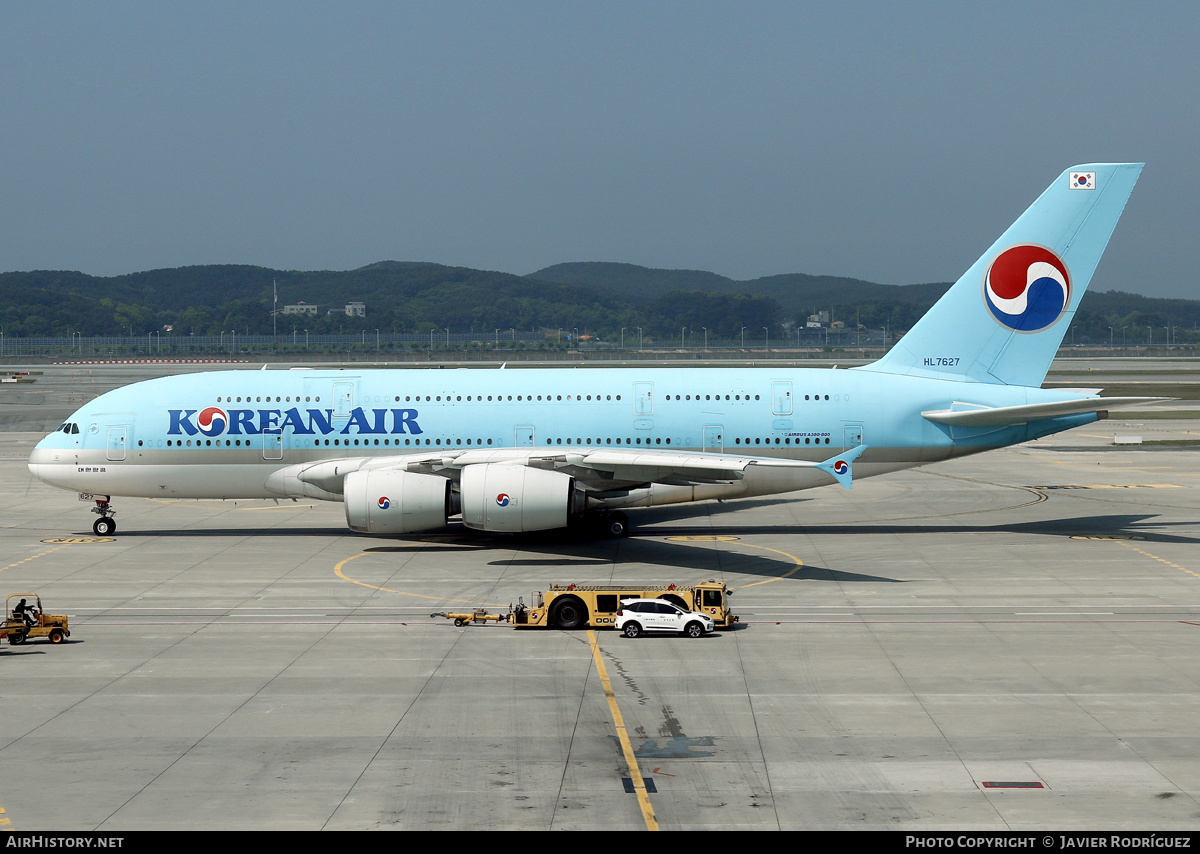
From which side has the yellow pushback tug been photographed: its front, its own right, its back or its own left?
right

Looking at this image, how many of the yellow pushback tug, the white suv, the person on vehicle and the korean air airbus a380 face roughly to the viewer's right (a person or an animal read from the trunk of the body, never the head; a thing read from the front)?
3

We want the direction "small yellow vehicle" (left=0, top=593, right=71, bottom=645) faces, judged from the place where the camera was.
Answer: facing to the right of the viewer

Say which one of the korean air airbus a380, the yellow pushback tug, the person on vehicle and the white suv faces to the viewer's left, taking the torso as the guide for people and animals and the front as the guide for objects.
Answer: the korean air airbus a380

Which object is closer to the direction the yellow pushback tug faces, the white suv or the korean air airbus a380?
the white suv

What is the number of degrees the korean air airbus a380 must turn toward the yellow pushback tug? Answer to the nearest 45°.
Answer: approximately 90° to its left

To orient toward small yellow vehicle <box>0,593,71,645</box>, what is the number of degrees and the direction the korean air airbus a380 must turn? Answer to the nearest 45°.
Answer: approximately 45° to its left

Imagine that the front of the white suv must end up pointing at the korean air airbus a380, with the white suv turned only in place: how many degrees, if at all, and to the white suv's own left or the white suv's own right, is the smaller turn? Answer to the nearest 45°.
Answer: approximately 90° to the white suv's own left

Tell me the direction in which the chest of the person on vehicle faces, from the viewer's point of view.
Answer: to the viewer's right

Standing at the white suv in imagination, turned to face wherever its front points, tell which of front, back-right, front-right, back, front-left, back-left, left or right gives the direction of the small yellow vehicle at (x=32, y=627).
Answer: back

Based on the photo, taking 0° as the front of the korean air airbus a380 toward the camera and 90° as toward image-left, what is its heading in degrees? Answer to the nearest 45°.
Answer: approximately 90°

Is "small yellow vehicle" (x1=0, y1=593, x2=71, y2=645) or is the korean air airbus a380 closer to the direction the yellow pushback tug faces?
the korean air airbus a380

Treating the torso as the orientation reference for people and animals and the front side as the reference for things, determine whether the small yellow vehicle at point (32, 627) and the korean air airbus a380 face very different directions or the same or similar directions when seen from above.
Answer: very different directions

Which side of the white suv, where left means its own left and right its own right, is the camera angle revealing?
right

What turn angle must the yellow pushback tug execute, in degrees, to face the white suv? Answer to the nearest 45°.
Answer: approximately 45° to its right

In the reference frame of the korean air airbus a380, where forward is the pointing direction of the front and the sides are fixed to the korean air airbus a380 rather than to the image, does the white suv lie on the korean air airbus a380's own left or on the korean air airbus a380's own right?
on the korean air airbus a380's own left
